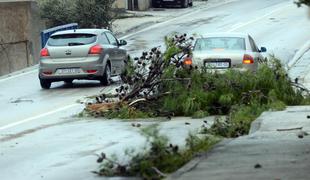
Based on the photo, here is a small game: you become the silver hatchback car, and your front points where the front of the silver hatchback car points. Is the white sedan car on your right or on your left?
on your right

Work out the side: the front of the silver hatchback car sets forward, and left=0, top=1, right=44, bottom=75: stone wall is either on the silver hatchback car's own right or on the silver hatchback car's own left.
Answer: on the silver hatchback car's own left

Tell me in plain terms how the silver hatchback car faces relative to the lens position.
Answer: facing away from the viewer and to the right of the viewer
